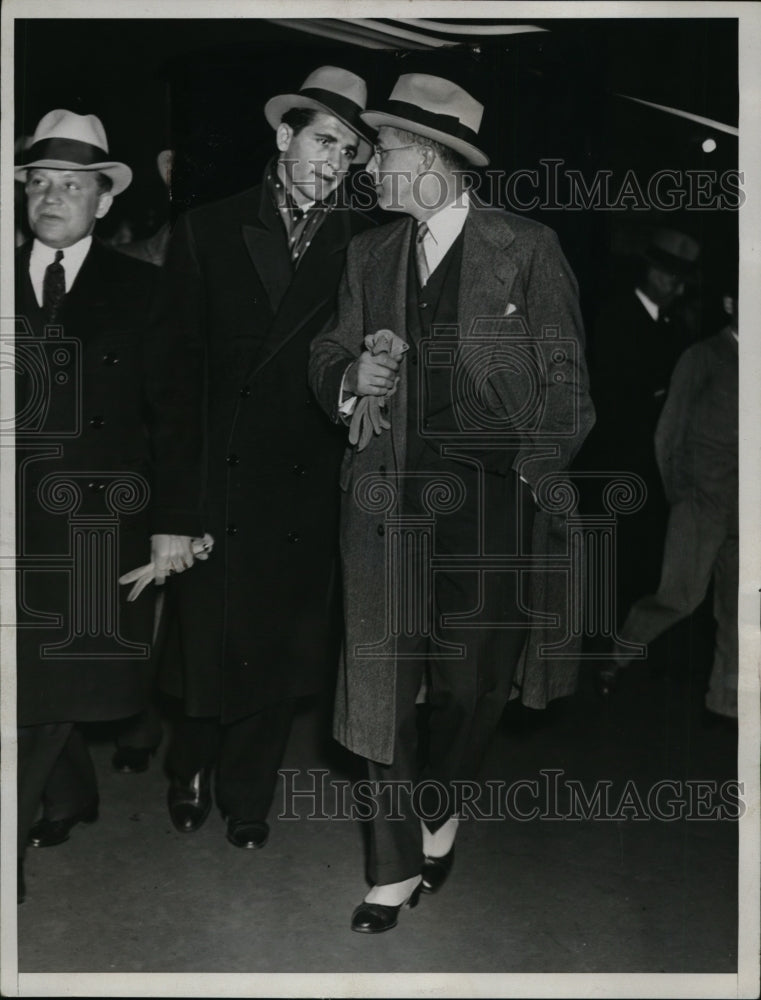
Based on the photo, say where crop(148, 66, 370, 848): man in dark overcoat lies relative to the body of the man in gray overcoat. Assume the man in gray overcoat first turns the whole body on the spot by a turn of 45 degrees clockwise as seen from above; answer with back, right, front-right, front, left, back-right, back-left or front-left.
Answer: front

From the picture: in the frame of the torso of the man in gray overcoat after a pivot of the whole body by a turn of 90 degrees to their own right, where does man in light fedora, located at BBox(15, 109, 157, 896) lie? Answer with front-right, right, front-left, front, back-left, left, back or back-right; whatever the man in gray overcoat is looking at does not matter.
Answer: front-left

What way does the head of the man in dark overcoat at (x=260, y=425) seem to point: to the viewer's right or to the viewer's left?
to the viewer's right

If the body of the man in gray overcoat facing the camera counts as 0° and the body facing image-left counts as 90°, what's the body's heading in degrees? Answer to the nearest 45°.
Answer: approximately 45°

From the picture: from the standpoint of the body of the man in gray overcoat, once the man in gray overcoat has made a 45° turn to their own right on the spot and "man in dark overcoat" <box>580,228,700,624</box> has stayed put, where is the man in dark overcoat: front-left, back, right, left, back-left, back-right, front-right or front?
back
